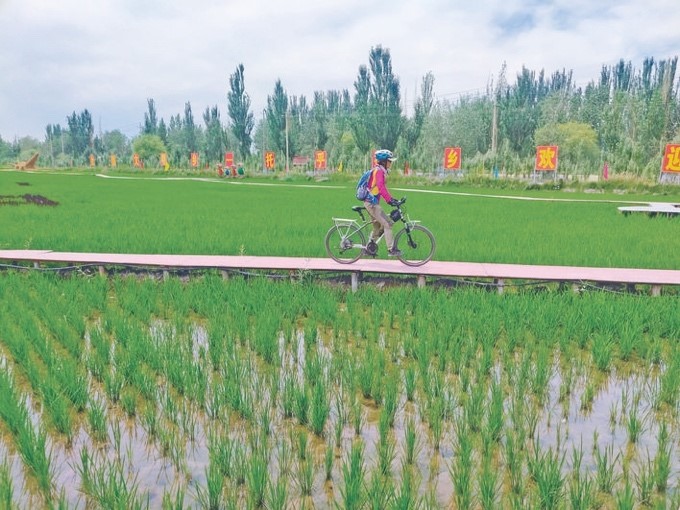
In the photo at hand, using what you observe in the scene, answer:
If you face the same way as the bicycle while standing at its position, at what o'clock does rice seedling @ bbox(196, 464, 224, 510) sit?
The rice seedling is roughly at 3 o'clock from the bicycle.

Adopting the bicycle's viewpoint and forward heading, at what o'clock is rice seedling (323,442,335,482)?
The rice seedling is roughly at 3 o'clock from the bicycle.

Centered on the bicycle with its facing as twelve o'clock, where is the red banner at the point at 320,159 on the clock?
The red banner is roughly at 9 o'clock from the bicycle.

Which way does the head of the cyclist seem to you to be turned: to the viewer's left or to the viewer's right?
to the viewer's right

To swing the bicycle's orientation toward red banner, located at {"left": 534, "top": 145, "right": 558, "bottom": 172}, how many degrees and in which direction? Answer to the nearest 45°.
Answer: approximately 90° to its left

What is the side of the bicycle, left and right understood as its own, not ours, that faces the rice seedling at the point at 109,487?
right

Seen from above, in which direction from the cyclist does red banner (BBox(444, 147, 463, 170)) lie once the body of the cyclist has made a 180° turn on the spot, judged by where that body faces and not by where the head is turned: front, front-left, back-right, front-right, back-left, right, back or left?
right

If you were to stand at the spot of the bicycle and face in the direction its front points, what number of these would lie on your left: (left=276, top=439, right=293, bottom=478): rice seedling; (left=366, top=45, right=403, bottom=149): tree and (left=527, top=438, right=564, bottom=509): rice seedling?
1

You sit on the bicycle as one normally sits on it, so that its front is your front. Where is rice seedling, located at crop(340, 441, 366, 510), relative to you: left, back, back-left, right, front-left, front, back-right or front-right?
right

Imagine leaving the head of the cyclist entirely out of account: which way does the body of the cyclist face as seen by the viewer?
to the viewer's right

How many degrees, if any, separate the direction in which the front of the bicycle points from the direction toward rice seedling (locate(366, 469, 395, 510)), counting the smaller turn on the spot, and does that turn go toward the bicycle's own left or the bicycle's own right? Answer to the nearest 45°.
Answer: approximately 90° to the bicycle's own right

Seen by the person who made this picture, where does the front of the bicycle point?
facing to the right of the viewer

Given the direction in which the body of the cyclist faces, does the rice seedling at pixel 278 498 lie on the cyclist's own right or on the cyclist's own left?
on the cyclist's own right

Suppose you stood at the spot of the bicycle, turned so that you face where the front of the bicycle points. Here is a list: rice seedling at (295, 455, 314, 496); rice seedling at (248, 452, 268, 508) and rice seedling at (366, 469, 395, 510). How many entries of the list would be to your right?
3
